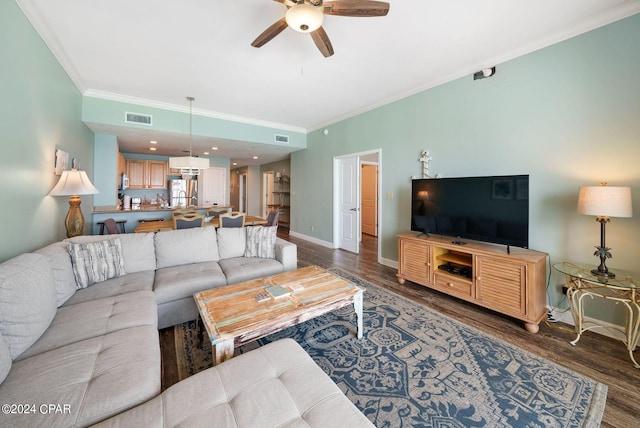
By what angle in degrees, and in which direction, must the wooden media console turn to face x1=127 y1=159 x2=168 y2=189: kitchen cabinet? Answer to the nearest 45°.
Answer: approximately 45° to its right

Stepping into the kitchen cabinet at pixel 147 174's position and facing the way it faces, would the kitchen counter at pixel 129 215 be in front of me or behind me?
in front

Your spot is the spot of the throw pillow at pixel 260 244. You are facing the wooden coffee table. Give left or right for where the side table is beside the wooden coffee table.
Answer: left

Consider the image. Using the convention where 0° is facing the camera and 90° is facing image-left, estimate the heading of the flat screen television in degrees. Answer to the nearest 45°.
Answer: approximately 45°

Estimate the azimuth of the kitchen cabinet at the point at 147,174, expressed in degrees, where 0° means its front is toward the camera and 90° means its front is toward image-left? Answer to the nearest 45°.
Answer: approximately 0°

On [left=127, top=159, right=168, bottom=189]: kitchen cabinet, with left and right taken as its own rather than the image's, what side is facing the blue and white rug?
front

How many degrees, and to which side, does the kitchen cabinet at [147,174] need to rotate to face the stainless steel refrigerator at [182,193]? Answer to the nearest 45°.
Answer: approximately 90° to its left

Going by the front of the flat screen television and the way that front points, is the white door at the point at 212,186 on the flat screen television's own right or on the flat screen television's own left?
on the flat screen television's own right

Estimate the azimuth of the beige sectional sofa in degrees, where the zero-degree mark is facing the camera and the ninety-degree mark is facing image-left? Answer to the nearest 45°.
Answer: approximately 315°

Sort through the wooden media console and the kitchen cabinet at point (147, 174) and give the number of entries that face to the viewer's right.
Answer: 0

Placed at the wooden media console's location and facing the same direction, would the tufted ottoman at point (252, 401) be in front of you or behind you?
in front

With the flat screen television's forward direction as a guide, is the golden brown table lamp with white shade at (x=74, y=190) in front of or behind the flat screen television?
in front

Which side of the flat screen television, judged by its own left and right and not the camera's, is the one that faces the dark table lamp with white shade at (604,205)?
left

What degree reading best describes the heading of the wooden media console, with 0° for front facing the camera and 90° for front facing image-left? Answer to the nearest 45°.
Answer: approximately 45°

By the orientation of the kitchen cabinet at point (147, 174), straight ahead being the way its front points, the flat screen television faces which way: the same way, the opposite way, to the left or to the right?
to the right
